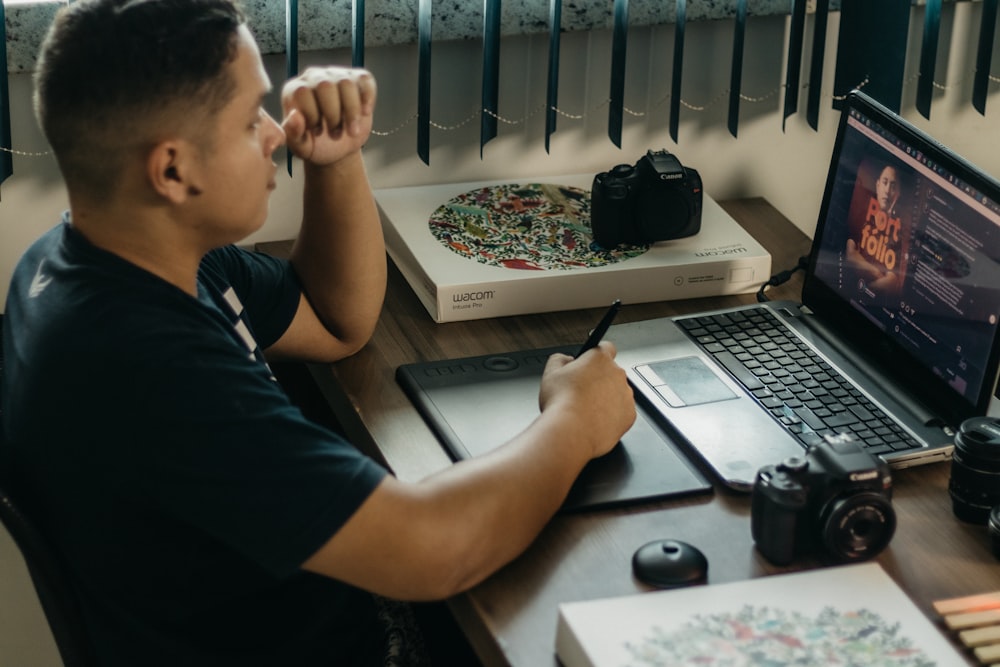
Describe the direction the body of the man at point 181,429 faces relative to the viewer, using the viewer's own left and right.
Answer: facing to the right of the viewer

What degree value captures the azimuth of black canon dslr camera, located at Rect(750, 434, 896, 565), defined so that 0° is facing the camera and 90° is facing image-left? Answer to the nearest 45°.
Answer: approximately 315°

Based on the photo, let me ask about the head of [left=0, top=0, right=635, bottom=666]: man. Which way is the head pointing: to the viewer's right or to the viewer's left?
to the viewer's right

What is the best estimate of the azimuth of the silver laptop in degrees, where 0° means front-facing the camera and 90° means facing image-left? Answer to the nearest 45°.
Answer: approximately 45°

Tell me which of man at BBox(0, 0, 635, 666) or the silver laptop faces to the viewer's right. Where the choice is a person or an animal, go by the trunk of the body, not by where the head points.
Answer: the man

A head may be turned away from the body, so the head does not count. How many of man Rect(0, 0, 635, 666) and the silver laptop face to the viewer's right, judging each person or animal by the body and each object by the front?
1

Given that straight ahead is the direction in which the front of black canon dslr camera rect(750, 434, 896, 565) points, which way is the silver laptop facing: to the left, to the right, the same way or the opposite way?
to the right
